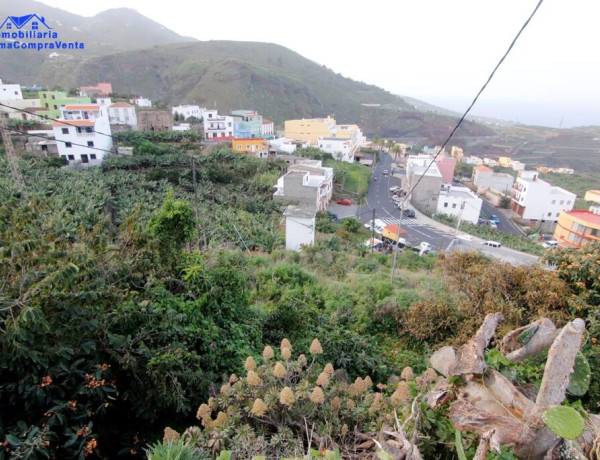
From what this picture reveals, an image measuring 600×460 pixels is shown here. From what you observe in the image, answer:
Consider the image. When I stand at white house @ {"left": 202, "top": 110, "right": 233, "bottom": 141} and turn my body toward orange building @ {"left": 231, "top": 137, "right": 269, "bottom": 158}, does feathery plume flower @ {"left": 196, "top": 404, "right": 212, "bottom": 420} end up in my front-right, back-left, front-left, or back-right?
front-right

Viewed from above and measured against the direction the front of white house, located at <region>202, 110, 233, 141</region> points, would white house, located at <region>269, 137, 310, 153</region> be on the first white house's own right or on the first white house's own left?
on the first white house's own left

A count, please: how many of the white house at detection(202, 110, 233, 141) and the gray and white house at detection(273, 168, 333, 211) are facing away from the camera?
0

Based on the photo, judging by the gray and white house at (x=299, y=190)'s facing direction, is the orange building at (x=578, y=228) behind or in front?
in front

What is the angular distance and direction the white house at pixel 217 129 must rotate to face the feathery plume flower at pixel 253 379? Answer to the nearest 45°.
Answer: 0° — it already faces it

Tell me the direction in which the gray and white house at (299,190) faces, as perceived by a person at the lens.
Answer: facing the viewer and to the right of the viewer

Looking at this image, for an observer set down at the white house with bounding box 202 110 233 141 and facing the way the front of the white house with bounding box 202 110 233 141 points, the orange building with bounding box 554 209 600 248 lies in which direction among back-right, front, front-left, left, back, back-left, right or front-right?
front-left

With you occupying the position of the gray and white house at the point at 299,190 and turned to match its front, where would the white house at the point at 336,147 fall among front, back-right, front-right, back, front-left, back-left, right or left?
back-left

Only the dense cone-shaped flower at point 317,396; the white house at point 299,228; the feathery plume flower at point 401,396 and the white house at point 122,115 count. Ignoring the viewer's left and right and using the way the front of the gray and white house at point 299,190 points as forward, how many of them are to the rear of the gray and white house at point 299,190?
1

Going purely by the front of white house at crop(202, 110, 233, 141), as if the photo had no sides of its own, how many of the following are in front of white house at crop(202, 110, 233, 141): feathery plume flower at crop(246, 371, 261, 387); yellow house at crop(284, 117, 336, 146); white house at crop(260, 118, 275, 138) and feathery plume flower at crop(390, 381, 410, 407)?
2

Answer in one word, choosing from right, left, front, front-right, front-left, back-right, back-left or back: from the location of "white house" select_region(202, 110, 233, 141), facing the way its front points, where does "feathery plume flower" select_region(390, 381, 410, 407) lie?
front

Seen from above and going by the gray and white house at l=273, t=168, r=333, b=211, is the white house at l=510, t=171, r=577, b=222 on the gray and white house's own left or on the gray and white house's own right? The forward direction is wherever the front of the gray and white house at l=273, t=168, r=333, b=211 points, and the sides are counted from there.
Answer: on the gray and white house's own left

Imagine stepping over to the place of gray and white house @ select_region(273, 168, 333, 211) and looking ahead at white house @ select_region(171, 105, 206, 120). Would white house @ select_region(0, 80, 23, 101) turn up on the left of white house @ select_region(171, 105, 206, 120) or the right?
left

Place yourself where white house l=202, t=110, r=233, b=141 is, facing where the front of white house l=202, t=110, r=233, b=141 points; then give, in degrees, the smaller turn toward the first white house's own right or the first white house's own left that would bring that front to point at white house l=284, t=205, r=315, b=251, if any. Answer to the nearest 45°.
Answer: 0° — it already faces it

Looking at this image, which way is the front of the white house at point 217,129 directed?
toward the camera

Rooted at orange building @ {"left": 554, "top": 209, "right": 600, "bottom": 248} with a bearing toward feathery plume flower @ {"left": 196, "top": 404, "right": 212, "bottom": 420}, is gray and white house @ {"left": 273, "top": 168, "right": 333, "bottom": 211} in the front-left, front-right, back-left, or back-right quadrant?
front-right
